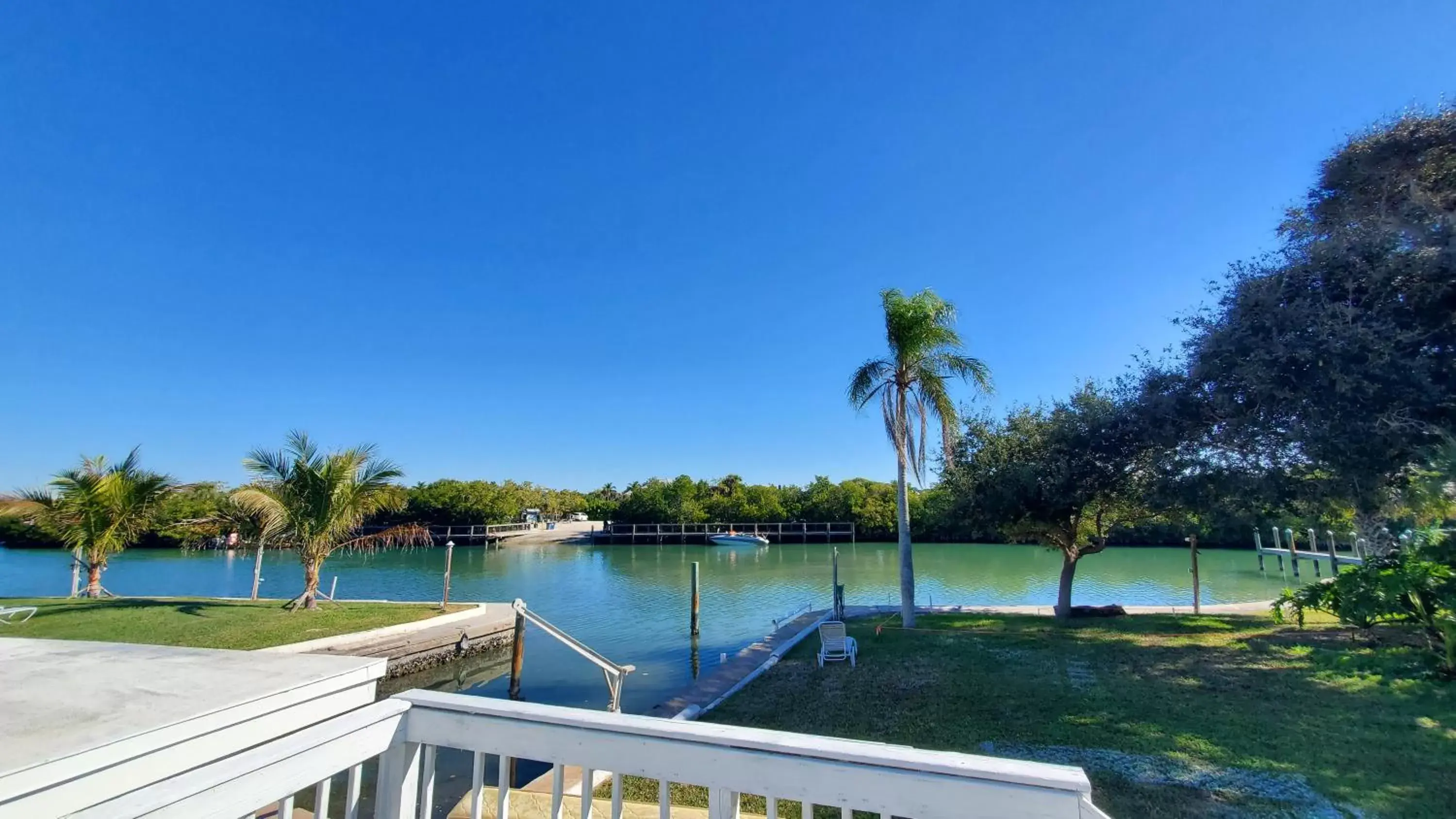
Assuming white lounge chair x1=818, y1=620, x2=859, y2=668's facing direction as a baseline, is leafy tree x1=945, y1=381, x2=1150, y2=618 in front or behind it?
in front

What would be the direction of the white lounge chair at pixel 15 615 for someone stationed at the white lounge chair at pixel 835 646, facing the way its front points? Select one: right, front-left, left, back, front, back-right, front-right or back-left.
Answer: back-left

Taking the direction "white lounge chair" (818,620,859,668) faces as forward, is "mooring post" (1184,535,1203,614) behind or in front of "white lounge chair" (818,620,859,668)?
in front

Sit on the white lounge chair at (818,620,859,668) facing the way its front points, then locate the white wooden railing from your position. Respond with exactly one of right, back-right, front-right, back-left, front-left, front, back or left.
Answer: back-right

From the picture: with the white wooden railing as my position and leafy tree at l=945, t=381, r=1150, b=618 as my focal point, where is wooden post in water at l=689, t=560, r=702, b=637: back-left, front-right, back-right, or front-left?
front-left

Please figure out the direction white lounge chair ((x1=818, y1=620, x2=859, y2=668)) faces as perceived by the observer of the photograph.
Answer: facing away from the viewer and to the right of the viewer

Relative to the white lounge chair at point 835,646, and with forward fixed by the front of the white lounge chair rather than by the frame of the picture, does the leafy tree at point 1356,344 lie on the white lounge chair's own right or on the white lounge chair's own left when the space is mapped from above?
on the white lounge chair's own right

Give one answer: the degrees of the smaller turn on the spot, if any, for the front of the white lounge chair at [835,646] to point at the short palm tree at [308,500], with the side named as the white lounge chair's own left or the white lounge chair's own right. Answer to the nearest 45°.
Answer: approximately 135° to the white lounge chair's own left

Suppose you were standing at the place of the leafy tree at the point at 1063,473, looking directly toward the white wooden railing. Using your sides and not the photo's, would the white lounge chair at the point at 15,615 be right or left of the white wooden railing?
right

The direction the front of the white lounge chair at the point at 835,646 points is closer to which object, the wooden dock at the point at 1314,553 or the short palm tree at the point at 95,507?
the wooden dock
